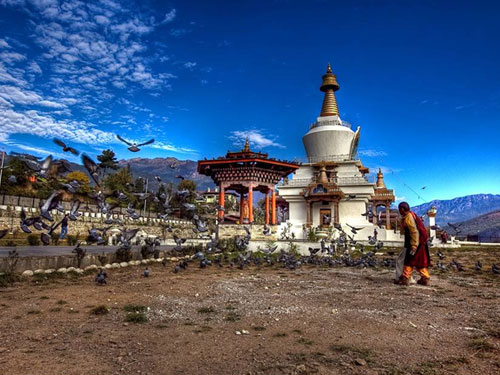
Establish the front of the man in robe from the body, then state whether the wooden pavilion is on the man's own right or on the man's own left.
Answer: on the man's own right

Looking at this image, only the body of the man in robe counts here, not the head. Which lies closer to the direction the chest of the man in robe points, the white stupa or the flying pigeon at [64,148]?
the flying pigeon

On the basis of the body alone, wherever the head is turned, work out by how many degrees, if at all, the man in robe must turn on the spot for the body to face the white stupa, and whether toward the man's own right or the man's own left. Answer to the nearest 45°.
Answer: approximately 90° to the man's own right

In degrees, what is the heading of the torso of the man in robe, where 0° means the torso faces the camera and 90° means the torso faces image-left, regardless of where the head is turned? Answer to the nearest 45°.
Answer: approximately 90°
